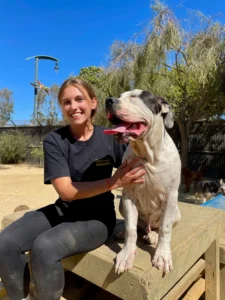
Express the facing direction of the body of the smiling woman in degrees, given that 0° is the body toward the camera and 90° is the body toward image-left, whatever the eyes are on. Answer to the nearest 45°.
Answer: approximately 45°

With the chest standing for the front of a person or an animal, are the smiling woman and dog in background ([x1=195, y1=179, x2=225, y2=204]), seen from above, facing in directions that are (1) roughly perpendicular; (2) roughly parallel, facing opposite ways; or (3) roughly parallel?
roughly perpendicular

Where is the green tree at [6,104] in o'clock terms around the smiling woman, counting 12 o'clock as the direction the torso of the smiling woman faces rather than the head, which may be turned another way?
The green tree is roughly at 4 o'clock from the smiling woman.
